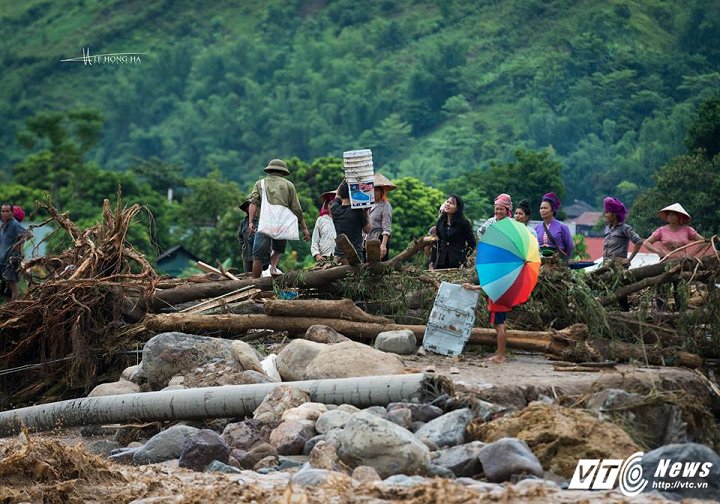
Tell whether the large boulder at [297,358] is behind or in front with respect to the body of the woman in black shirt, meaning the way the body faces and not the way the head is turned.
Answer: in front

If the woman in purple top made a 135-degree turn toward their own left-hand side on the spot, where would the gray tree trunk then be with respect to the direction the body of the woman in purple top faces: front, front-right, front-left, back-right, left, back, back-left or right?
back-right

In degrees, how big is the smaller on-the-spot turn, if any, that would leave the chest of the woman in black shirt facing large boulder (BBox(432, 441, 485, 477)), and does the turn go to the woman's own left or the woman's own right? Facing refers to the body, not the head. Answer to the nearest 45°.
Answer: approximately 45° to the woman's own left

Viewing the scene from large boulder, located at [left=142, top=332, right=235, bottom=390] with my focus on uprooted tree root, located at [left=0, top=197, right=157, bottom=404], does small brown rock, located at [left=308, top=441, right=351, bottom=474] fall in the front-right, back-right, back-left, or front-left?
back-left

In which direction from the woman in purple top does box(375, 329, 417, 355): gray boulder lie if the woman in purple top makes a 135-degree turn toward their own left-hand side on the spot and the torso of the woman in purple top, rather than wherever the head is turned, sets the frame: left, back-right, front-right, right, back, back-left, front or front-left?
back-right

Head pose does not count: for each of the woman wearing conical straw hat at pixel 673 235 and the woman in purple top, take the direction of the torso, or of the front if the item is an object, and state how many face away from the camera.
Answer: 0
